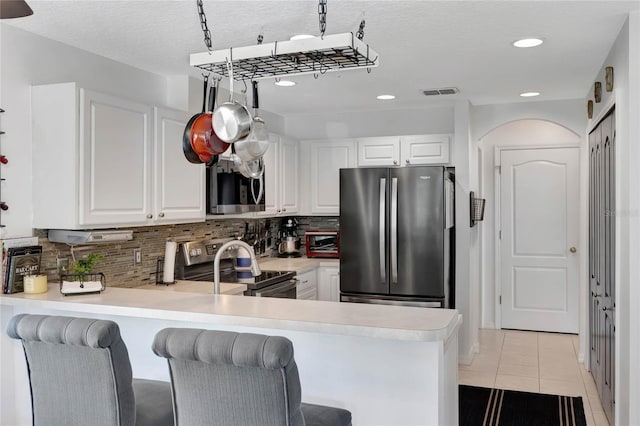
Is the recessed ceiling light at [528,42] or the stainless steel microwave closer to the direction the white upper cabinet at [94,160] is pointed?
the recessed ceiling light

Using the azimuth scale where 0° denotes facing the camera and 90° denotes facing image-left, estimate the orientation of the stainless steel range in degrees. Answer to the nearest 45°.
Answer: approximately 315°

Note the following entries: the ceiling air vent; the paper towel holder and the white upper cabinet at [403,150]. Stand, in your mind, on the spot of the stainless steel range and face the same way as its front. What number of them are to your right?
1

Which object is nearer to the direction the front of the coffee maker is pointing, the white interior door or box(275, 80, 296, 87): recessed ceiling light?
the recessed ceiling light

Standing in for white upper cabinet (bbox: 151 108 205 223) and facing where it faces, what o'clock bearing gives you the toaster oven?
The toaster oven is roughly at 9 o'clock from the white upper cabinet.

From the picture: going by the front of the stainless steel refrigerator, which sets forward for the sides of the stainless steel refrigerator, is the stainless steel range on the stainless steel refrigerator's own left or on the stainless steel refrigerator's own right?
on the stainless steel refrigerator's own right
